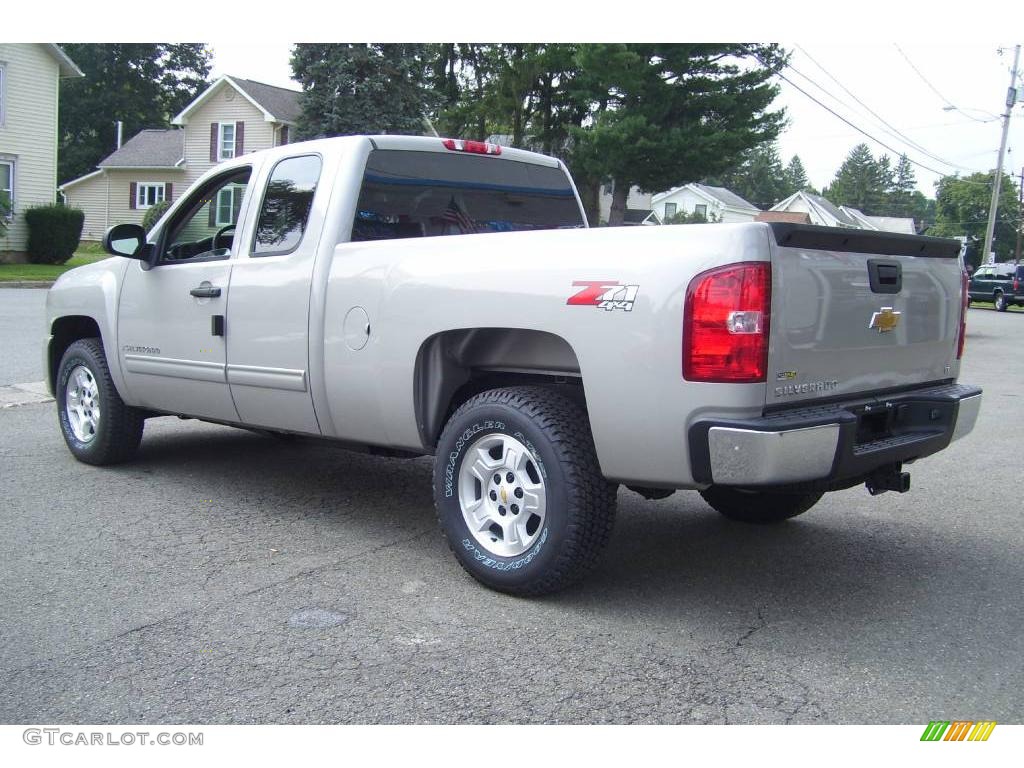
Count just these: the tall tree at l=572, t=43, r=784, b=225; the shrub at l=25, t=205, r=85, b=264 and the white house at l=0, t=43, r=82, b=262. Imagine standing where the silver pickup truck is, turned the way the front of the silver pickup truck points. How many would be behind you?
0

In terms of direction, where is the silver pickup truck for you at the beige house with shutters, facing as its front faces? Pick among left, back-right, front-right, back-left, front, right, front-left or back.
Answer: front

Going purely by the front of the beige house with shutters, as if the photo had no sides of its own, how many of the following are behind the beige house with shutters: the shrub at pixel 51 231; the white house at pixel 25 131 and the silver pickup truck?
0

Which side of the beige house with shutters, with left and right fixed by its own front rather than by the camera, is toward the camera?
front

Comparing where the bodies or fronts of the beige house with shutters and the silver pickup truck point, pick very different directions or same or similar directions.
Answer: very different directions

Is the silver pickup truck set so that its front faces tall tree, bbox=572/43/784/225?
no

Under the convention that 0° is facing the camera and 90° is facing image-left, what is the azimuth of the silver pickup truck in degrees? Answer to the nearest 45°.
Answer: approximately 135°

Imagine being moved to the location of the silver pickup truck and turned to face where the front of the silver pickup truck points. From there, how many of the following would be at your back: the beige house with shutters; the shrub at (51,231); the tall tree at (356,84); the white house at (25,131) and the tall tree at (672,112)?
0

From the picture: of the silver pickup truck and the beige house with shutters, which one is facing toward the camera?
the beige house with shutters

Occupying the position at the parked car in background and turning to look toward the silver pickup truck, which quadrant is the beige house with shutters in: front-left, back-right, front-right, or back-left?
front-right

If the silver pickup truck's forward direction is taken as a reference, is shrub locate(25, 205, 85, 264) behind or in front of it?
in front

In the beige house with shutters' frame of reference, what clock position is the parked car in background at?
The parked car in background is roughly at 10 o'clock from the beige house with shutters.

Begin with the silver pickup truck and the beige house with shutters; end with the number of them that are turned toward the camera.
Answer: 1
